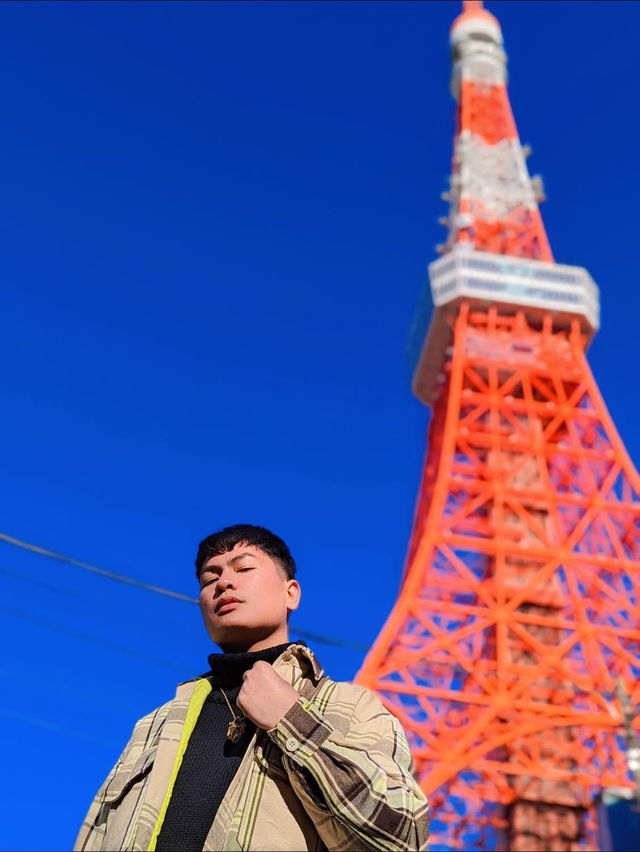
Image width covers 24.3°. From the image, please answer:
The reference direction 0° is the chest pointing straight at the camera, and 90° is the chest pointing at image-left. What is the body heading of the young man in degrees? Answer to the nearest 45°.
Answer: approximately 45°

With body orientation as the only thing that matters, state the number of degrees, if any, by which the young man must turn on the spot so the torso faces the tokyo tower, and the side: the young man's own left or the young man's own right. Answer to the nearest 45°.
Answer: approximately 135° to the young man's own right
